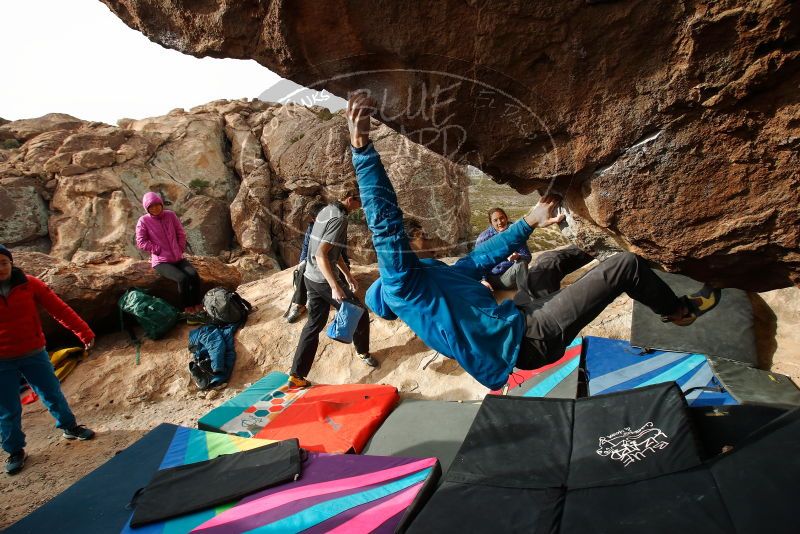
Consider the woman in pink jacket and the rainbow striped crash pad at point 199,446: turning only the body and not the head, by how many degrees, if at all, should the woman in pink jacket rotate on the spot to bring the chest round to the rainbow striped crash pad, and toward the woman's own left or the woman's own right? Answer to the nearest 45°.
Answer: approximately 45° to the woman's own right

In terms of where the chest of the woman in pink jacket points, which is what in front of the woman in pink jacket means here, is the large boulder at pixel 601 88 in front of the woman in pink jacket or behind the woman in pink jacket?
in front

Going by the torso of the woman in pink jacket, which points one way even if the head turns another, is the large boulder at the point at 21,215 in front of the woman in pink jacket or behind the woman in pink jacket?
behind
